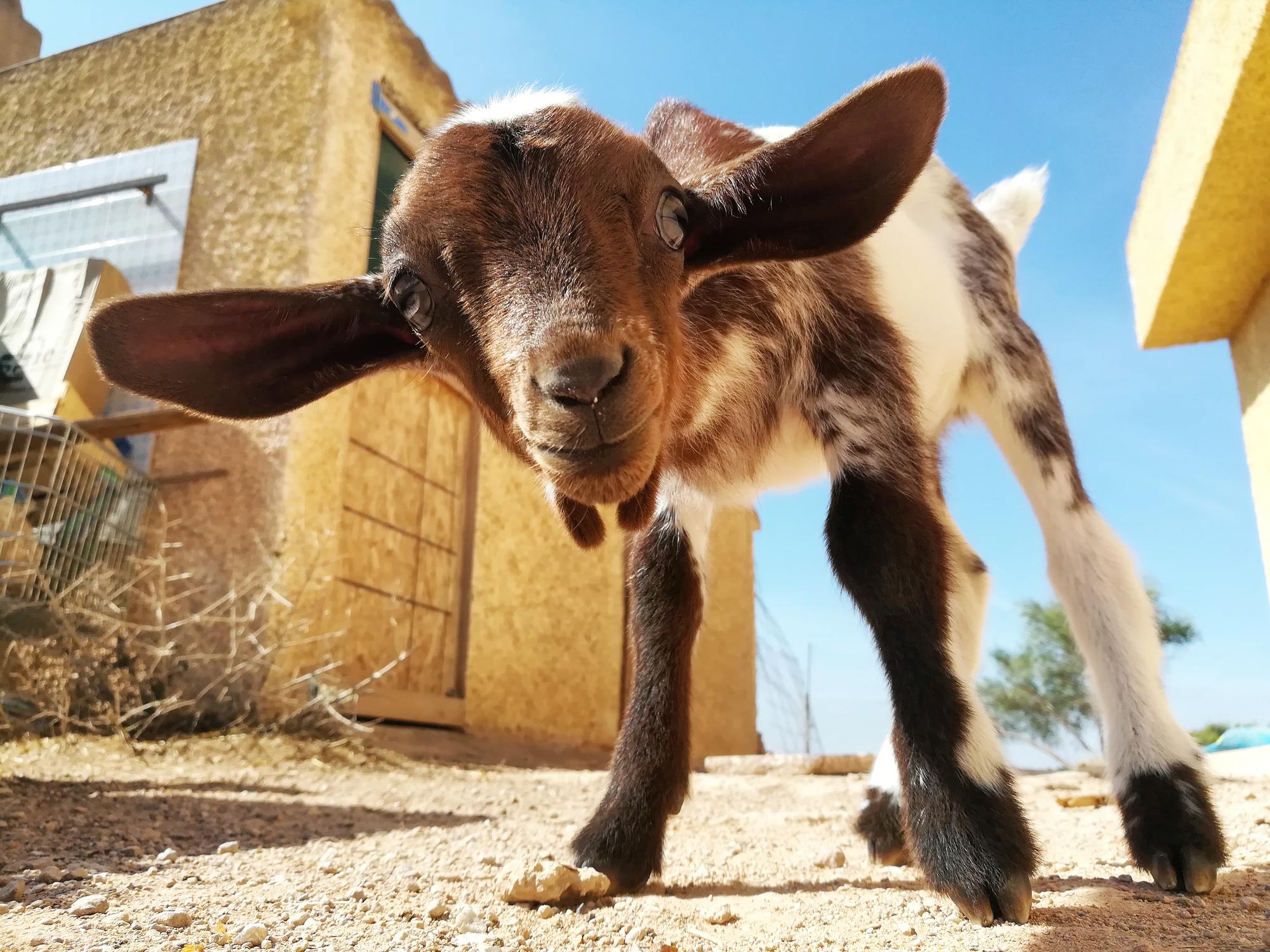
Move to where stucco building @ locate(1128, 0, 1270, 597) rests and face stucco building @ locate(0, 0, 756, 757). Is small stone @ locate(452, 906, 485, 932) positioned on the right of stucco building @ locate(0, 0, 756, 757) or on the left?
left

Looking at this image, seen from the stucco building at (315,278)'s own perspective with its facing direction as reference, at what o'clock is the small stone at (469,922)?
The small stone is roughly at 1 o'clock from the stucco building.

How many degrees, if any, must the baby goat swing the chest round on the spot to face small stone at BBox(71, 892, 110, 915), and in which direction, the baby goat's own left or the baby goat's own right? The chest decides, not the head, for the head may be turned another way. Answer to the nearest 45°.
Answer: approximately 45° to the baby goat's own right

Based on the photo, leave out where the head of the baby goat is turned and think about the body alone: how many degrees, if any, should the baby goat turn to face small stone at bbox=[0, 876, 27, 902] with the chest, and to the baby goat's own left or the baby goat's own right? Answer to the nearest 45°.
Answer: approximately 45° to the baby goat's own right

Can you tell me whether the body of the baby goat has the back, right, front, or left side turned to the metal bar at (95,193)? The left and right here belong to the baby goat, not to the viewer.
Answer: right

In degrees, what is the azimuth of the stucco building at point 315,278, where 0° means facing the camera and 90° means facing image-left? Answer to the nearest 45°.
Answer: approximately 315°

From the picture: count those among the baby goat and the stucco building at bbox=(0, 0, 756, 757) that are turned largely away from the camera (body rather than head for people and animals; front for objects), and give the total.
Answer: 0

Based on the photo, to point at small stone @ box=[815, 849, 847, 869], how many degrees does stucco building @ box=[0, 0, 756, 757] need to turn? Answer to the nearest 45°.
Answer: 0° — it already faces it

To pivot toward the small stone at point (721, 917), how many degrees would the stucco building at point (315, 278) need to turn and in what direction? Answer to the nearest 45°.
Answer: approximately 45° to its right

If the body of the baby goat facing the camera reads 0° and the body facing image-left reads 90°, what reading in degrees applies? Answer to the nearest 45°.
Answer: approximately 45°

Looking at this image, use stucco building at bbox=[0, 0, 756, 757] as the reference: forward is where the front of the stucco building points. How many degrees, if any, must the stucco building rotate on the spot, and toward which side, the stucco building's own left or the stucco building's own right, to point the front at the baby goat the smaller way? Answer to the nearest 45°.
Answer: approximately 45° to the stucco building's own right
